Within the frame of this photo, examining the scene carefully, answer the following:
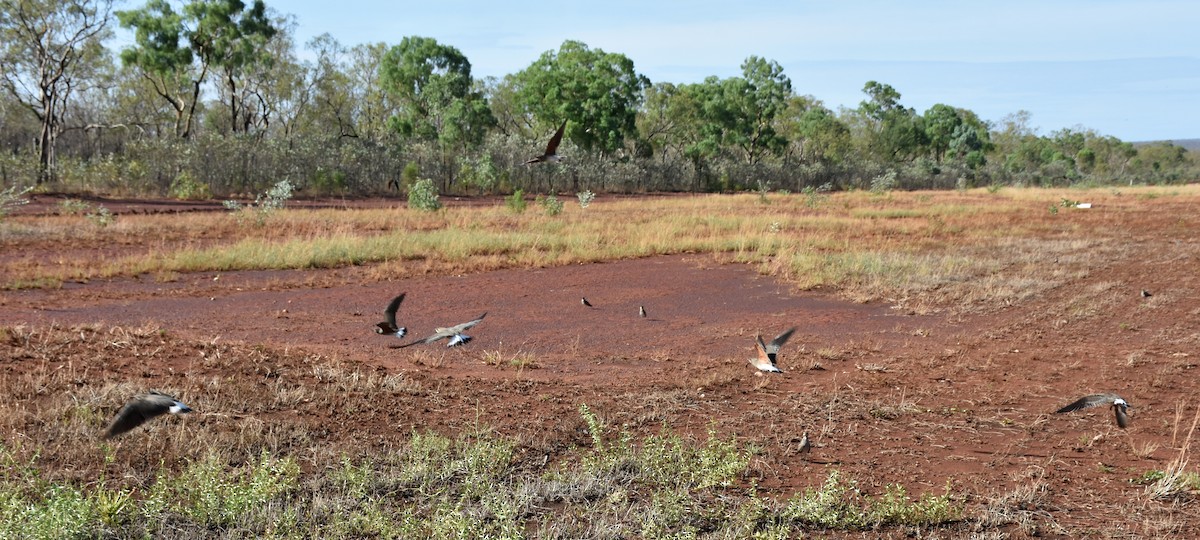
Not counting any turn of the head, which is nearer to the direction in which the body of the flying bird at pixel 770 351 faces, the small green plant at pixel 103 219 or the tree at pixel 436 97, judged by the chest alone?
the small green plant

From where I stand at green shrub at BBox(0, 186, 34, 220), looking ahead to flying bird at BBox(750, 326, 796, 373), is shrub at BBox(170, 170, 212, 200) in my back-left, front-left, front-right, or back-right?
back-left

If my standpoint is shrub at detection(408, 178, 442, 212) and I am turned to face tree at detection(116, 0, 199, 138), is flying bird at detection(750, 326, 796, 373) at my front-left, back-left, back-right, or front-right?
back-left
